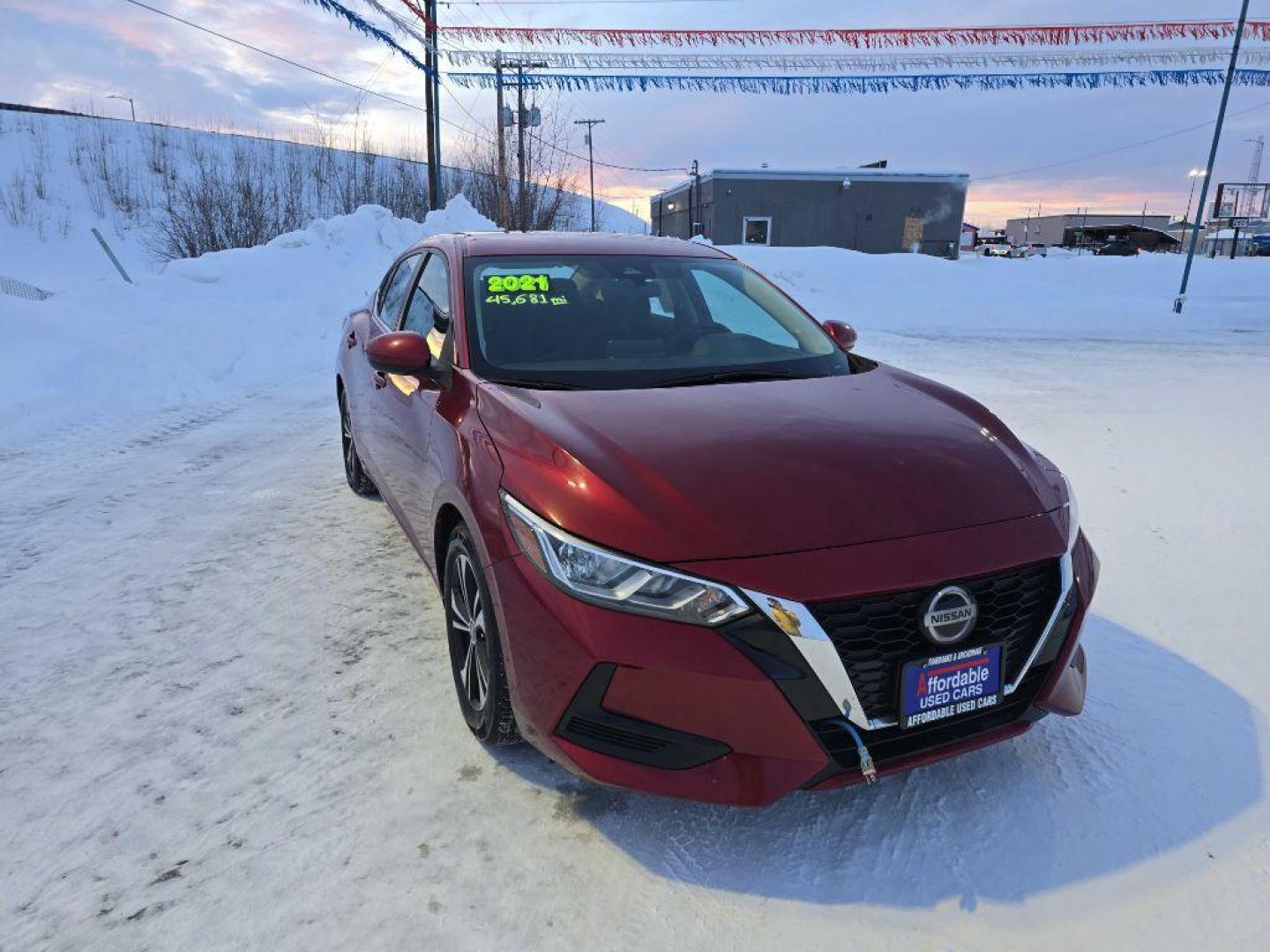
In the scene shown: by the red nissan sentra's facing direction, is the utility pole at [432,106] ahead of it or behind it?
behind

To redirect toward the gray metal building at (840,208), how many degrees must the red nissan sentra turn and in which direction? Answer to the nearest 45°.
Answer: approximately 135° to its left

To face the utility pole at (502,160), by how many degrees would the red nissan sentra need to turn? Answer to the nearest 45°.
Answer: approximately 135° to its left

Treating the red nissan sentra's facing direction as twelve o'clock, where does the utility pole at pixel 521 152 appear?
The utility pole is roughly at 7 o'clock from the red nissan sentra.

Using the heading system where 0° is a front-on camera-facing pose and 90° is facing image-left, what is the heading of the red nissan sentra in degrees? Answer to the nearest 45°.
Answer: approximately 315°
